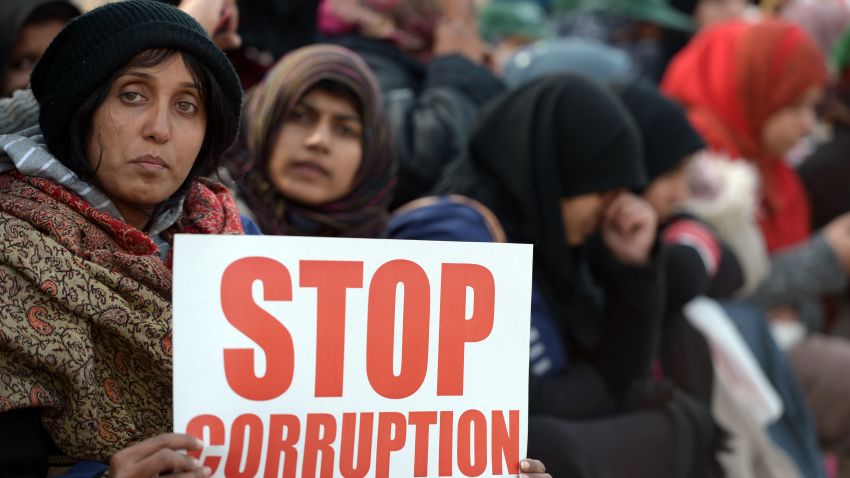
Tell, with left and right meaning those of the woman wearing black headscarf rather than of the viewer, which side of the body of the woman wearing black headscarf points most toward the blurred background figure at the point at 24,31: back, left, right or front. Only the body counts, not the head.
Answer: back

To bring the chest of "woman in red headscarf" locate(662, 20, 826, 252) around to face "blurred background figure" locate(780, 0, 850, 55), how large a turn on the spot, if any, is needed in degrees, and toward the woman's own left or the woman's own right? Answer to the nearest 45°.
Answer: approximately 90° to the woman's own left

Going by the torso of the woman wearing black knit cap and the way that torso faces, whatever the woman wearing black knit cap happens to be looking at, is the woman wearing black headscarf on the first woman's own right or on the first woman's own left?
on the first woman's own left

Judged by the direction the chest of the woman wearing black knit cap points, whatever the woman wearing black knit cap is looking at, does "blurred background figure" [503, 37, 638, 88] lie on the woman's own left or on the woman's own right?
on the woman's own left

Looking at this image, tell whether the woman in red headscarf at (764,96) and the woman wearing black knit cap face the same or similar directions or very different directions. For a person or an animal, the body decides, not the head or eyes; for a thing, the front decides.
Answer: same or similar directions

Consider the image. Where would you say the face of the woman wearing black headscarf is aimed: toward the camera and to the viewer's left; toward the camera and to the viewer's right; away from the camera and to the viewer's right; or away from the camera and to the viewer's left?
toward the camera and to the viewer's right

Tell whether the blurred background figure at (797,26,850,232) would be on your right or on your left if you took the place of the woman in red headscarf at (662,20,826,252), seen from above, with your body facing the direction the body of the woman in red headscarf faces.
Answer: on your left

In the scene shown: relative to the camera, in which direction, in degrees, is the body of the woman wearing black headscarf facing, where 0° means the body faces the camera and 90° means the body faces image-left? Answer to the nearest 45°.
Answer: approximately 270°

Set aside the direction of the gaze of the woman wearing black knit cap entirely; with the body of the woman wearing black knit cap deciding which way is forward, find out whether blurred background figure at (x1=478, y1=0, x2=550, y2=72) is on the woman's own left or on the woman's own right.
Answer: on the woman's own left

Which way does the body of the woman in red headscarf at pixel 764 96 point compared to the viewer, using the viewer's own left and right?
facing to the right of the viewer
